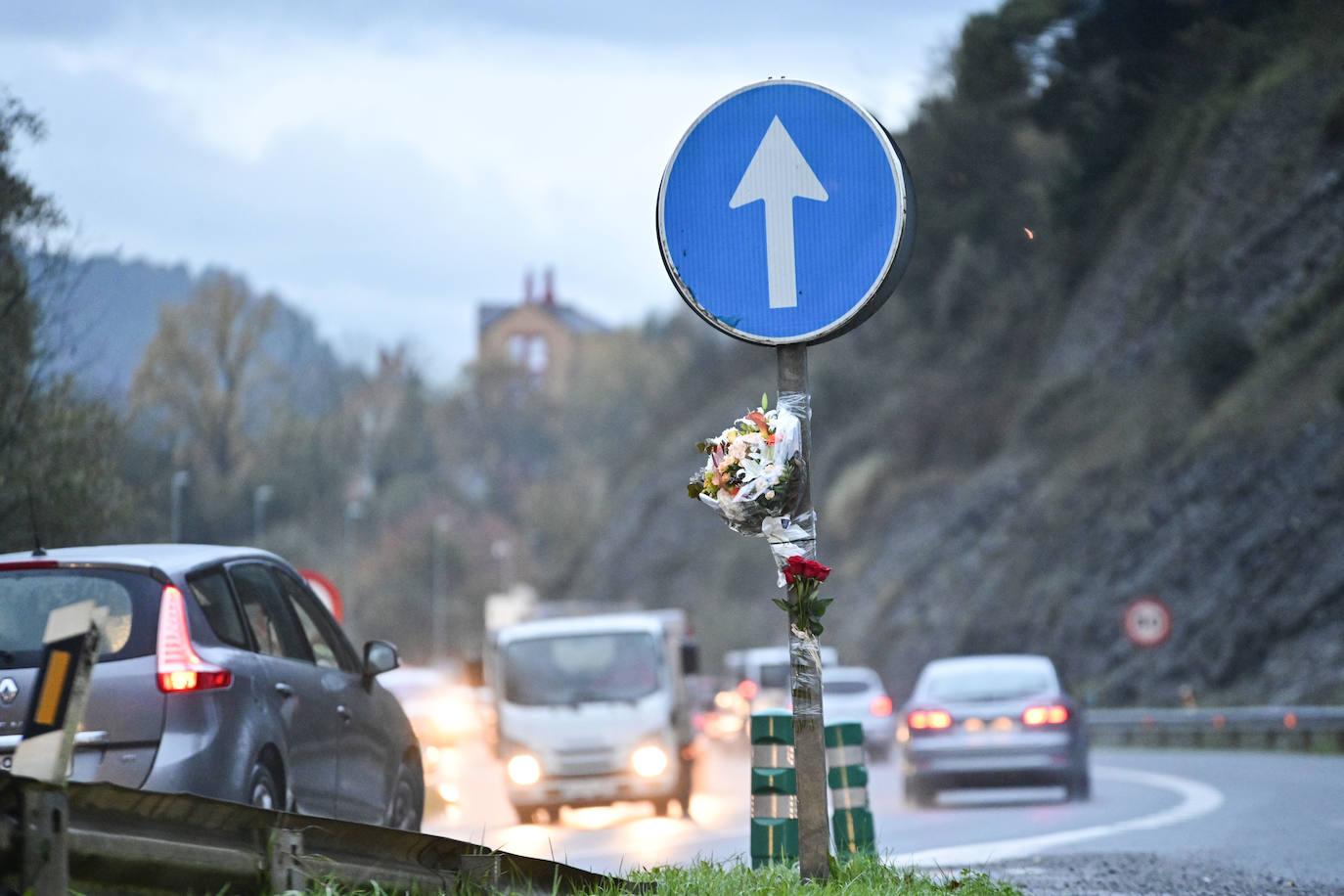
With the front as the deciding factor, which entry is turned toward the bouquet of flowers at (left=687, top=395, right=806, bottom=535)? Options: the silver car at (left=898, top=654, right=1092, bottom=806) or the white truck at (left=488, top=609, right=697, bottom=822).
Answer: the white truck

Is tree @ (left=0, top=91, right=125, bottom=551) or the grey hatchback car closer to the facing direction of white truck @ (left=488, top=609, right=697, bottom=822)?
the grey hatchback car

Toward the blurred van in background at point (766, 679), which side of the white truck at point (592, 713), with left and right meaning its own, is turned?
back

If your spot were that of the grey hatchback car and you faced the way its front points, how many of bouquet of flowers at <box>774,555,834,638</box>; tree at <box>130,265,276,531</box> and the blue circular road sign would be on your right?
2

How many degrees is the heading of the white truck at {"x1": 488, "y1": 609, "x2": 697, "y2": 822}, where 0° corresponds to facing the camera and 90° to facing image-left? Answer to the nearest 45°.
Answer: approximately 0°

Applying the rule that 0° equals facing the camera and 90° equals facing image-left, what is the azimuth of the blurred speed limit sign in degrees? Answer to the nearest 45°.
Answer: approximately 0°

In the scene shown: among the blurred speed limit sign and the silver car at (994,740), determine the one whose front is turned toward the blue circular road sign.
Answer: the blurred speed limit sign

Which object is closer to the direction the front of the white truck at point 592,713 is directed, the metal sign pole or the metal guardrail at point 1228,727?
the metal sign pole

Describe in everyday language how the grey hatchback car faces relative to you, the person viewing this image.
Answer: facing away from the viewer and to the right of the viewer

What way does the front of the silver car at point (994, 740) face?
away from the camera

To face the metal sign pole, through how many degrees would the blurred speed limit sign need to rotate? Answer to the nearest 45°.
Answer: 0° — it already faces it
